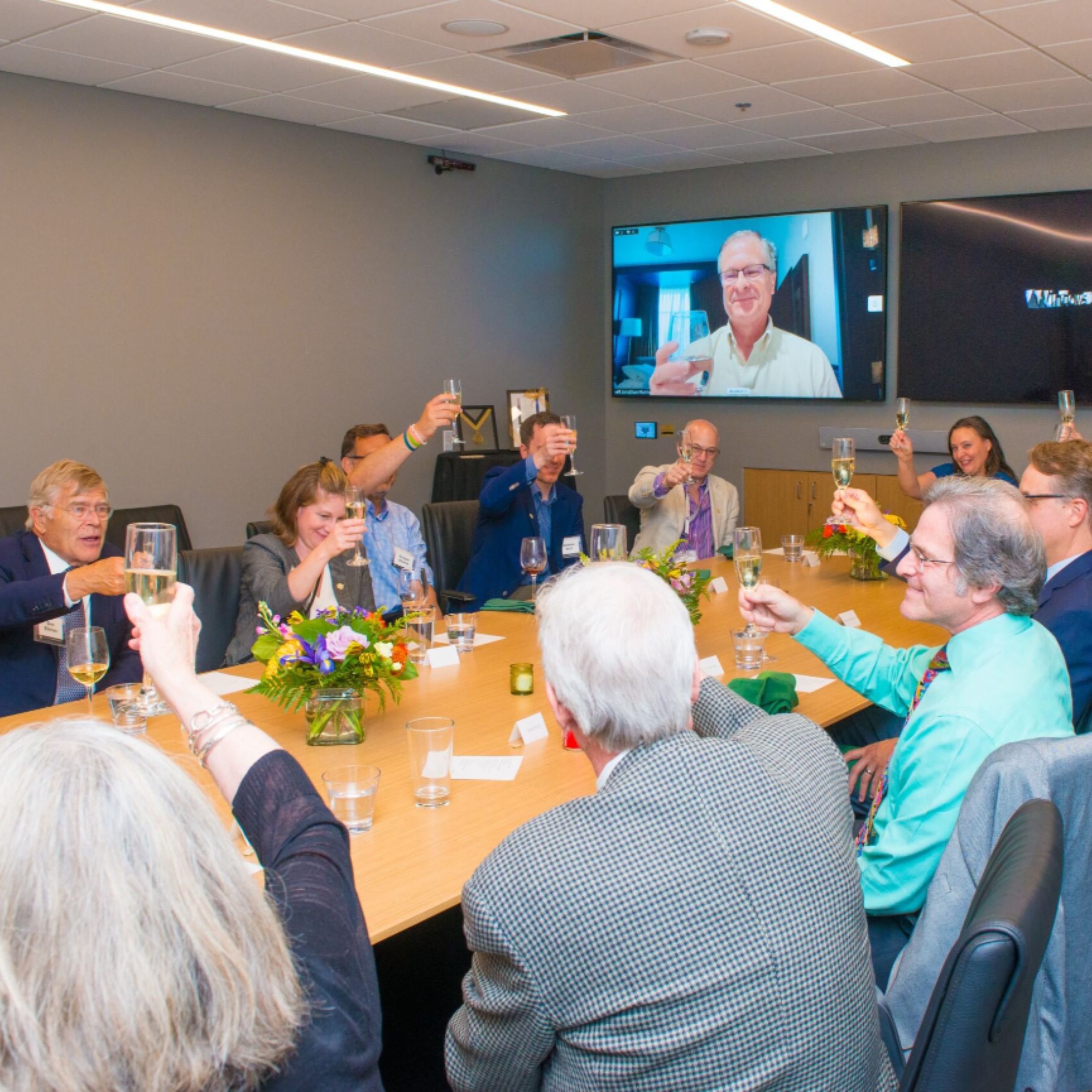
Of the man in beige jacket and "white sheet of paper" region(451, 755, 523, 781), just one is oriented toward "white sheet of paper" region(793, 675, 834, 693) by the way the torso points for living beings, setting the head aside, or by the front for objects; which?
the man in beige jacket

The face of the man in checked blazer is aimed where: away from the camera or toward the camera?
away from the camera

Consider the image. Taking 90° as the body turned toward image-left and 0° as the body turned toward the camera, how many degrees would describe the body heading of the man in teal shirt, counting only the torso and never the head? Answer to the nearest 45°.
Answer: approximately 90°

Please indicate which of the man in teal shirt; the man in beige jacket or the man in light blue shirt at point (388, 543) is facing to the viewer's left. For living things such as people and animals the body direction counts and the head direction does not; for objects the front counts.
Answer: the man in teal shirt

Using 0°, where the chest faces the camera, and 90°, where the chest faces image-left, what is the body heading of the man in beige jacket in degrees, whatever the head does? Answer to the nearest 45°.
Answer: approximately 0°

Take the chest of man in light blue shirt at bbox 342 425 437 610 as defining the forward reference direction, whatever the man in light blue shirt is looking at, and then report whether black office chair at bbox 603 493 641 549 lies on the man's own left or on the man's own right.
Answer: on the man's own left
